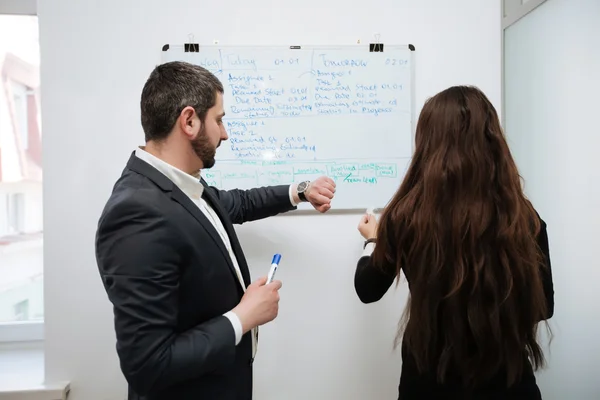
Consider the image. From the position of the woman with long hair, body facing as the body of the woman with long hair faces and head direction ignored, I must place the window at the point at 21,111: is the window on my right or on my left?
on my left

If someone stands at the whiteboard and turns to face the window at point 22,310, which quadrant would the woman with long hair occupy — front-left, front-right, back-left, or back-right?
back-left

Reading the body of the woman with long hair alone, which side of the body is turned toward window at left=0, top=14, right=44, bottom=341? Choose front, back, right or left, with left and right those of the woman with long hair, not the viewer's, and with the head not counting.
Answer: left

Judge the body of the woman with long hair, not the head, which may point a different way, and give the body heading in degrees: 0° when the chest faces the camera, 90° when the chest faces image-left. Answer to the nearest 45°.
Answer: approximately 180°

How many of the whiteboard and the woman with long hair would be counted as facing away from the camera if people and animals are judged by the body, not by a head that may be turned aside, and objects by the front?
1

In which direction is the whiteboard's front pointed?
toward the camera

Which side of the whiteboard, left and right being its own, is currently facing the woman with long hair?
front

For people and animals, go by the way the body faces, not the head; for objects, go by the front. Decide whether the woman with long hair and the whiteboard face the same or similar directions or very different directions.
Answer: very different directions

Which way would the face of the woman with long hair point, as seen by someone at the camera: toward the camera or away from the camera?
away from the camera

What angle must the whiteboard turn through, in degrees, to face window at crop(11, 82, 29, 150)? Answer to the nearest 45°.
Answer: approximately 90° to its right

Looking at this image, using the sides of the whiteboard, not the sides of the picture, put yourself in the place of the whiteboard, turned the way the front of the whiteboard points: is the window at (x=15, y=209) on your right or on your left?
on your right
